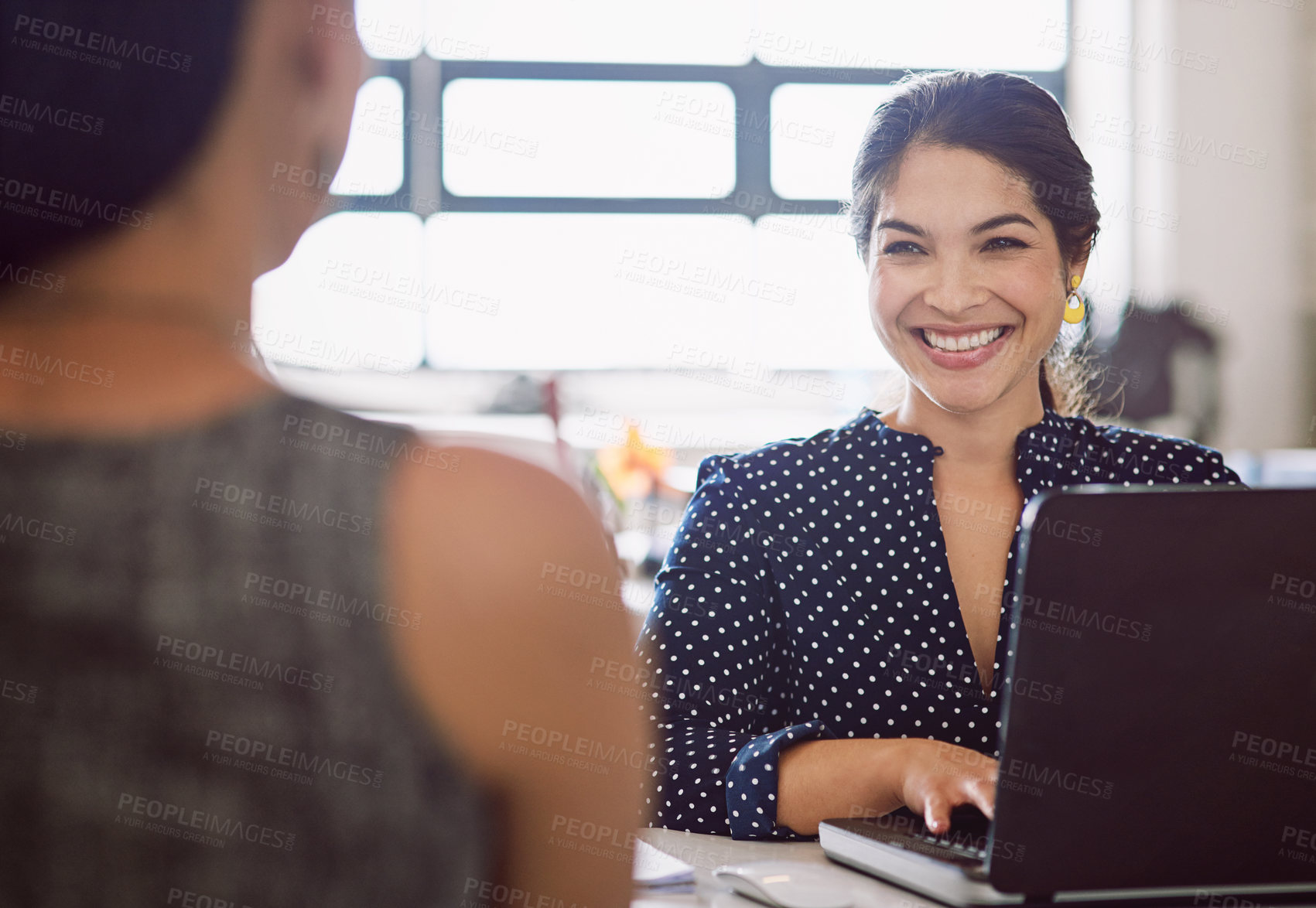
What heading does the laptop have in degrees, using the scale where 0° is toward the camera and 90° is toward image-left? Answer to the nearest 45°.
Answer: approximately 135°

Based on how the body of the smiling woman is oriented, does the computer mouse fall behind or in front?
in front

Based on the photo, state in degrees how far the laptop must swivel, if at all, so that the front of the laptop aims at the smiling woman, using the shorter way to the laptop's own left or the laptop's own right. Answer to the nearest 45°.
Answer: approximately 45° to the laptop's own right

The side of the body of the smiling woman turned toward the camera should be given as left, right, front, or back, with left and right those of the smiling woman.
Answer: front

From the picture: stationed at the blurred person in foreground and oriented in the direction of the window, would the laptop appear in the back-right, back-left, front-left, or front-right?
front-right

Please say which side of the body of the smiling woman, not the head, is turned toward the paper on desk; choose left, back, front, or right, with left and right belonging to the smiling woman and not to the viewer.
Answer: front

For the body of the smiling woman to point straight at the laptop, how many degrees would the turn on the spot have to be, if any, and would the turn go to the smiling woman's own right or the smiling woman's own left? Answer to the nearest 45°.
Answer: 0° — they already face it

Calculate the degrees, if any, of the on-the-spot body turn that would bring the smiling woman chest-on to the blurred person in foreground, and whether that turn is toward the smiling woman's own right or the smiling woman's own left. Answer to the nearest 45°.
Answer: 0° — they already face them

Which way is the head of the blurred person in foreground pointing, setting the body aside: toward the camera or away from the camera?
away from the camera

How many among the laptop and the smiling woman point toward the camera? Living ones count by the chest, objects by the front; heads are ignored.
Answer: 1

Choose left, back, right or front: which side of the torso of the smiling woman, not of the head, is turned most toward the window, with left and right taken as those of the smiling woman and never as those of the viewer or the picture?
back
